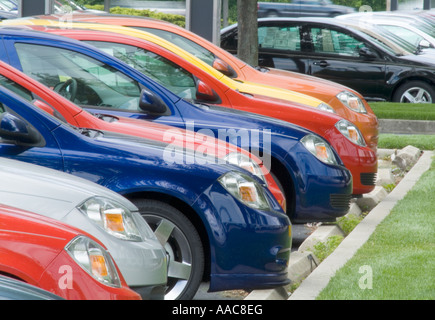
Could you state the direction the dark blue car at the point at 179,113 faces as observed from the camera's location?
facing to the right of the viewer

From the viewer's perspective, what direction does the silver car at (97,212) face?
to the viewer's right

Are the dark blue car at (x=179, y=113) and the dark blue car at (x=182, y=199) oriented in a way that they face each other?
no

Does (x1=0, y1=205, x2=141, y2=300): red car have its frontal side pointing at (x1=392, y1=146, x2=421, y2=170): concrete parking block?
no

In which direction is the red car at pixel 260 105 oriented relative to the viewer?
to the viewer's right

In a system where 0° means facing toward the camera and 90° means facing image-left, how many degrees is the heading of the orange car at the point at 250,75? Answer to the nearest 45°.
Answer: approximately 270°

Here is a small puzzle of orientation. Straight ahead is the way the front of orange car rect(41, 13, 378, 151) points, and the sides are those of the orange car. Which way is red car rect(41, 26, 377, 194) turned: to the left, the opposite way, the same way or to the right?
the same way

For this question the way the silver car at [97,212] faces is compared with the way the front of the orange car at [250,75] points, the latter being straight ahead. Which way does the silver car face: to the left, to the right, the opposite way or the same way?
the same way

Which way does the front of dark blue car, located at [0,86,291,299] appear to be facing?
to the viewer's right

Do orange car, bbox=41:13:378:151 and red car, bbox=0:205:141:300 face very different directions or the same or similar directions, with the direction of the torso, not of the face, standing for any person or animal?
same or similar directions

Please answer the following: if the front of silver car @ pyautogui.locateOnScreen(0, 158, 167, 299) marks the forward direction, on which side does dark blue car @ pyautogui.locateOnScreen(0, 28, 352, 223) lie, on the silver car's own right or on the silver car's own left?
on the silver car's own left

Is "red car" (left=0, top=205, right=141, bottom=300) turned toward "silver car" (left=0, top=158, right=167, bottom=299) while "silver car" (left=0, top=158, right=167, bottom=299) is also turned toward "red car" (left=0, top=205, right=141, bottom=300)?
no

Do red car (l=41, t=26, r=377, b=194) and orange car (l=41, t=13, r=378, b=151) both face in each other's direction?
no

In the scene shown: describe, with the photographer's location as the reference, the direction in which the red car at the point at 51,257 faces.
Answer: facing to the right of the viewer

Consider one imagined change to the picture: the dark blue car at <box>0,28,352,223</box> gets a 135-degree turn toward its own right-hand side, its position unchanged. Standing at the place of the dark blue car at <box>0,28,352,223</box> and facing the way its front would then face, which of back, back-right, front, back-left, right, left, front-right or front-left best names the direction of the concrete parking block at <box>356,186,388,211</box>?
back

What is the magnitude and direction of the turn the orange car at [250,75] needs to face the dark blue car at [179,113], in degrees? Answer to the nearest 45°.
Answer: approximately 90° to its right

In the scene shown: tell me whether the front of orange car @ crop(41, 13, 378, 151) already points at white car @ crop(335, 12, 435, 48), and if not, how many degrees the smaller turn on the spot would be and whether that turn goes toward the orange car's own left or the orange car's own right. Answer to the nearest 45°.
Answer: approximately 90° to the orange car's own left
